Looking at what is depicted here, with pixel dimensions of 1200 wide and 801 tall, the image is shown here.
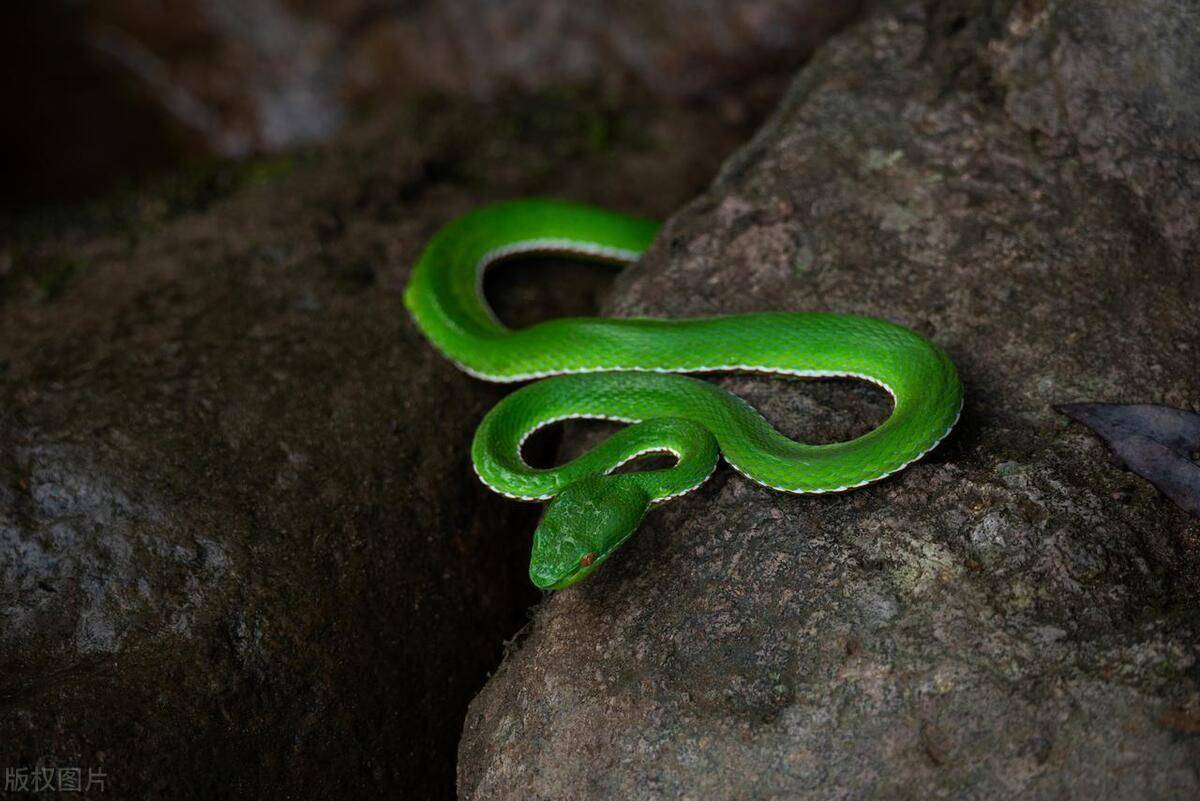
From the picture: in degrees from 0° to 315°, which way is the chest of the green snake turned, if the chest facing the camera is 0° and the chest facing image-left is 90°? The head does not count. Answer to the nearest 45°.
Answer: approximately 45°

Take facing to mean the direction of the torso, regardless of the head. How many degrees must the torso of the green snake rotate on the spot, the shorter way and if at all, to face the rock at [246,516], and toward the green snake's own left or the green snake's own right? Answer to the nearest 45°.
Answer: approximately 45° to the green snake's own right
